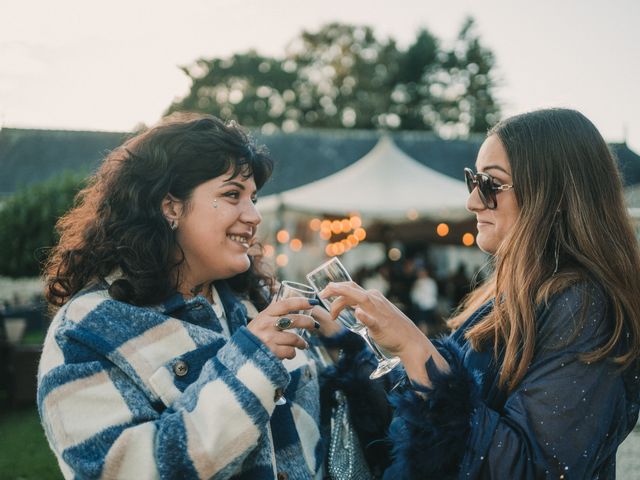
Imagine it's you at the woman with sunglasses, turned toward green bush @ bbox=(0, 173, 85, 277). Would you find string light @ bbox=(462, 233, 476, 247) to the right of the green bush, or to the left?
right

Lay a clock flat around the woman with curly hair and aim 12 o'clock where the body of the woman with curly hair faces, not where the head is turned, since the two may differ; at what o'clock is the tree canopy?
The tree canopy is roughly at 8 o'clock from the woman with curly hair.

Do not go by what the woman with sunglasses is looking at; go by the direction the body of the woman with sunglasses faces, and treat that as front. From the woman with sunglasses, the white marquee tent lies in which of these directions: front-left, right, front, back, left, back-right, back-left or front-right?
right

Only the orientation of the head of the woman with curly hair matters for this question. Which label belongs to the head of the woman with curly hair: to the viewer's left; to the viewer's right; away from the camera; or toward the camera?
to the viewer's right

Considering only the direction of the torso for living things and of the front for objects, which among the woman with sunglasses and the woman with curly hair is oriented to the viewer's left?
the woman with sunglasses

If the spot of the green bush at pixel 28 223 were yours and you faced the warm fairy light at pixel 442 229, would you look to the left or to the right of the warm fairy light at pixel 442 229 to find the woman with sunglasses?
right

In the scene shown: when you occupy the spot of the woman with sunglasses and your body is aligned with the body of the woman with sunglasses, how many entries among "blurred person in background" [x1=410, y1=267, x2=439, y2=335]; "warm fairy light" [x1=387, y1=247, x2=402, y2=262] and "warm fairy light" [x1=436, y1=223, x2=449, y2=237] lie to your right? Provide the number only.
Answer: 3

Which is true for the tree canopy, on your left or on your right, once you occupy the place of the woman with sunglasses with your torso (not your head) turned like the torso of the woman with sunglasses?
on your right

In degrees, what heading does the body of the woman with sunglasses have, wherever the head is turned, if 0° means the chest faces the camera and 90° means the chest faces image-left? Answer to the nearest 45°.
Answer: approximately 90°

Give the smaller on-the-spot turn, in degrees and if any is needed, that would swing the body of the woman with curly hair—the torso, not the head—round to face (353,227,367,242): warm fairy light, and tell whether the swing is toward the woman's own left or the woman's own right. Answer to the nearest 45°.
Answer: approximately 135° to the woman's own left

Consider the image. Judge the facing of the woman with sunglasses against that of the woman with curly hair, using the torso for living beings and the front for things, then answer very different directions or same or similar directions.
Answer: very different directions
